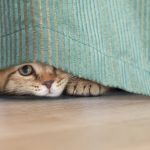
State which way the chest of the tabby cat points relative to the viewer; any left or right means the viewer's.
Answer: facing the viewer and to the right of the viewer
